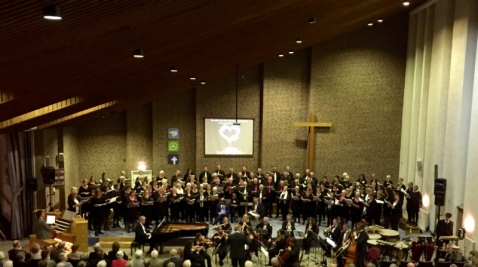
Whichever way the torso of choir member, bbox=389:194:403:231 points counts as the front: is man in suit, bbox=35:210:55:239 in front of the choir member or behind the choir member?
in front

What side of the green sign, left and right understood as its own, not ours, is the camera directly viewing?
front

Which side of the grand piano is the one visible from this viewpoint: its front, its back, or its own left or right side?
left

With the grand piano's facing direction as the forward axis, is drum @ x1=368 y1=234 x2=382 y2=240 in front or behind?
behind

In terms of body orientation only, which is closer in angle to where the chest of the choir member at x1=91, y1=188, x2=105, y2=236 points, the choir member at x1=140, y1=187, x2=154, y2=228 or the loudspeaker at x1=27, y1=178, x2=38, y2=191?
the choir member

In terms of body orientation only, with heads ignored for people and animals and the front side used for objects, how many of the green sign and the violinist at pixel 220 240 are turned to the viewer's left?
0

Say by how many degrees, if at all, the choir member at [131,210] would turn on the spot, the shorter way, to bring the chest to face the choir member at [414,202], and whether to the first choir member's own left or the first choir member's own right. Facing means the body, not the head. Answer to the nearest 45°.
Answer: approximately 45° to the first choir member's own left

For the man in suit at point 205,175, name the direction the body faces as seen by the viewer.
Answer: toward the camera

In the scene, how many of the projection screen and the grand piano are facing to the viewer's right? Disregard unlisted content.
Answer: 0

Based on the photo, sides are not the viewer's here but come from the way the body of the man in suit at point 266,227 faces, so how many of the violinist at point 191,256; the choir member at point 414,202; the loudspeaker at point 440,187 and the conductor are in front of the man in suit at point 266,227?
2

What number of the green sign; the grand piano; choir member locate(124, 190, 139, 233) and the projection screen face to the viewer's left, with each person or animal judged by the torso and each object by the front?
1
